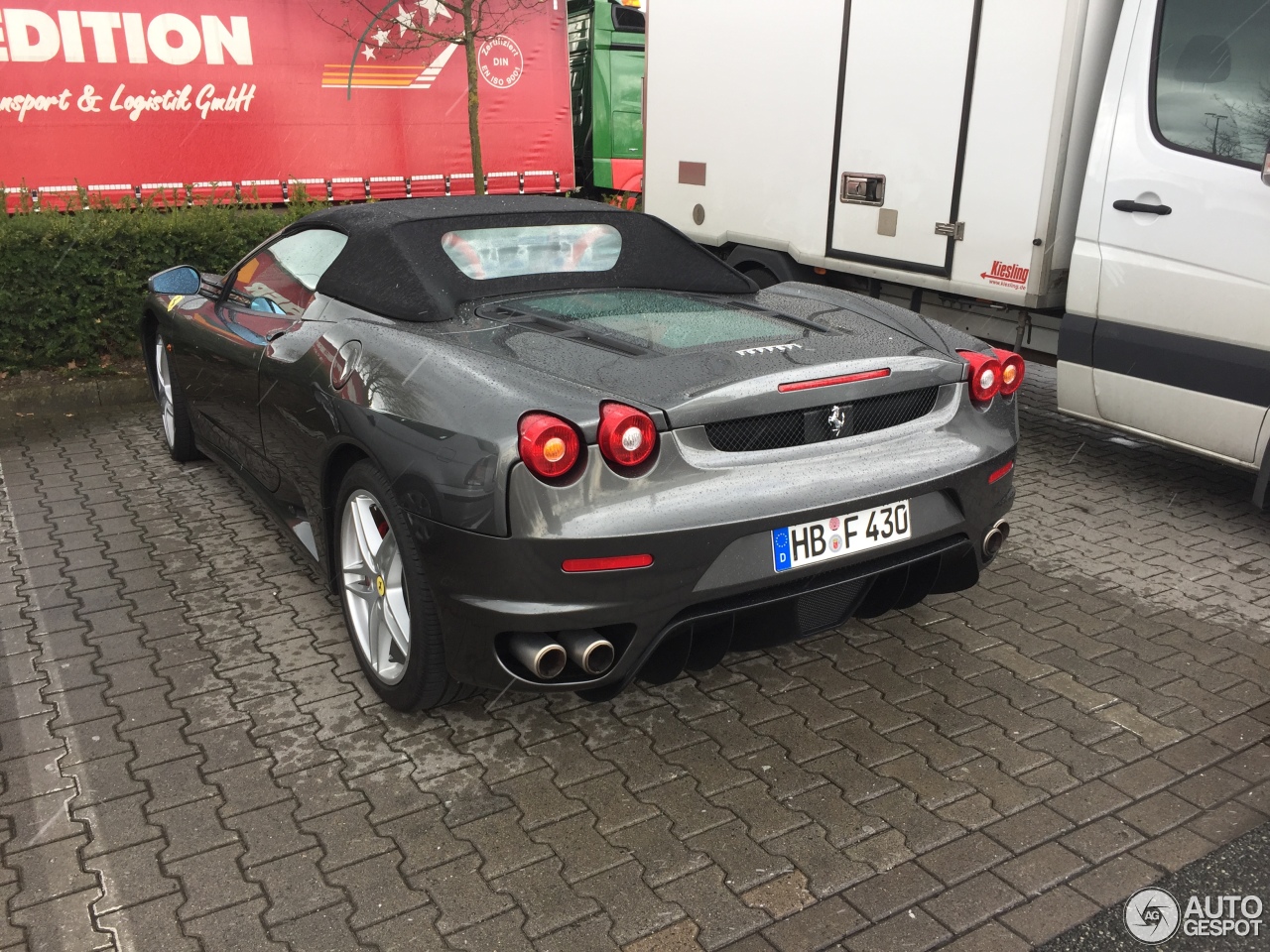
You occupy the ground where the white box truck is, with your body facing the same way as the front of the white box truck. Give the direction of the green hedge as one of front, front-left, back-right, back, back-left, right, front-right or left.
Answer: back-right

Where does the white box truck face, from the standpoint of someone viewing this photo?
facing the viewer and to the right of the viewer

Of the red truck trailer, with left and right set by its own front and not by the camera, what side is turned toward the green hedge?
right

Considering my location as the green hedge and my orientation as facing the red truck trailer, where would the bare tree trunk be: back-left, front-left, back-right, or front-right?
front-right

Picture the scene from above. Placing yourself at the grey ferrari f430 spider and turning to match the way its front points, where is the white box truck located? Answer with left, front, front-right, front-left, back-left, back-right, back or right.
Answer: right

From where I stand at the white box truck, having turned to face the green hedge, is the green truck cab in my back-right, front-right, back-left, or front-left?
front-right

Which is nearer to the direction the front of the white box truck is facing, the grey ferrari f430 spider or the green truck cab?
the grey ferrari f430 spider

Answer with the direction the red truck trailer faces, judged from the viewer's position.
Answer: facing to the right of the viewer

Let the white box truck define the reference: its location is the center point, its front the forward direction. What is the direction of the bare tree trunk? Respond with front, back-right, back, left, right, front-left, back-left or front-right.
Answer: back

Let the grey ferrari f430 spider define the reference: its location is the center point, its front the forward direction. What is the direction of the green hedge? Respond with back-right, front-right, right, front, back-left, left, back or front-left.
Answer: front

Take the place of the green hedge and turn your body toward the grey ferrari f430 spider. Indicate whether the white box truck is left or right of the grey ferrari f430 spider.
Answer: left

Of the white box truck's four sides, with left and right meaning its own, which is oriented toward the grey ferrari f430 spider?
right

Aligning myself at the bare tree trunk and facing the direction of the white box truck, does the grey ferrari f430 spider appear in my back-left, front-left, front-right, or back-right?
front-right

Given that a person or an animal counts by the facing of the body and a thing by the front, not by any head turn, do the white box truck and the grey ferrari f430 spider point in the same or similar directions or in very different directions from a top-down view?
very different directions

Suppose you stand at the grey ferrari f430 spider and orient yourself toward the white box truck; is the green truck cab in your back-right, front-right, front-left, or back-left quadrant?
front-left

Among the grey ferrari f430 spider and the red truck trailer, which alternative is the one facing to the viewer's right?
the red truck trailer

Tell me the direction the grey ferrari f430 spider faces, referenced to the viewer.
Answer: facing away from the viewer and to the left of the viewer

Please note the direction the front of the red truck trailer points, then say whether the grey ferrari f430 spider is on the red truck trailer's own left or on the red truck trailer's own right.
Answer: on the red truck trailer's own right
